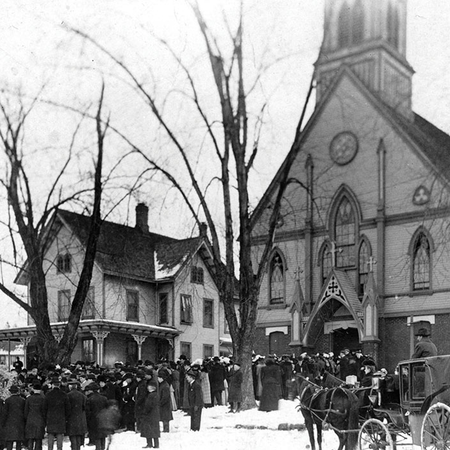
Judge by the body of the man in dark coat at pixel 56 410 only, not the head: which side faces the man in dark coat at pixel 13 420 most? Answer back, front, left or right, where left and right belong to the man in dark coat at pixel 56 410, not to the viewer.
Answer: left

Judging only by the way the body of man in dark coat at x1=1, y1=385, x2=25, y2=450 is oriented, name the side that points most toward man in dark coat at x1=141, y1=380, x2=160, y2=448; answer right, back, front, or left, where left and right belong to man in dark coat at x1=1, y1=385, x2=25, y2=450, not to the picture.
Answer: right

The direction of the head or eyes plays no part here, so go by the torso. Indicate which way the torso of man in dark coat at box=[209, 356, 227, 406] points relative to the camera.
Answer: away from the camera

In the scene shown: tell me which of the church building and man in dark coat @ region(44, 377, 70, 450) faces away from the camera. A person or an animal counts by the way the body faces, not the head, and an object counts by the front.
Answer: the man in dark coat

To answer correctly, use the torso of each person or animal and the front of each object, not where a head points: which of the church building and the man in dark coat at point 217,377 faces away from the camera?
the man in dark coat

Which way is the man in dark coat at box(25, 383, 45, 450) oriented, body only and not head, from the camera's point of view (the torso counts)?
away from the camera

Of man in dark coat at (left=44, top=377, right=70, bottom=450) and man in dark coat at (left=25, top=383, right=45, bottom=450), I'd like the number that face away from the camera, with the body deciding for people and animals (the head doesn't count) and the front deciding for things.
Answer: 2

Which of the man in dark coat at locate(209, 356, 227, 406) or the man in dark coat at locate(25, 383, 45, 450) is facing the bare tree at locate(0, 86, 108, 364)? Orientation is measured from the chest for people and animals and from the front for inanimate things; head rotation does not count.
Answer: the man in dark coat at locate(25, 383, 45, 450)

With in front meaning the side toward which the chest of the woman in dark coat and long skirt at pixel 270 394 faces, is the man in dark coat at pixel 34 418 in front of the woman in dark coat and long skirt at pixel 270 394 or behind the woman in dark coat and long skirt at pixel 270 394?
behind

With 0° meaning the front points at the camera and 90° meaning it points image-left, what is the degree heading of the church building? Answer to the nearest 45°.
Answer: approximately 45°

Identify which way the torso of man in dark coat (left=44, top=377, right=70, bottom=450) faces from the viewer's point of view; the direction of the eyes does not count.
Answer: away from the camera

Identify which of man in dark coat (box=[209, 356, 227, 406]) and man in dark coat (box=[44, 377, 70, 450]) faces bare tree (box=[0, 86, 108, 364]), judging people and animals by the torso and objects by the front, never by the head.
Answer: man in dark coat (box=[44, 377, 70, 450])

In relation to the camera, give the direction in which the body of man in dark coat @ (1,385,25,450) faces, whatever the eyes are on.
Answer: away from the camera

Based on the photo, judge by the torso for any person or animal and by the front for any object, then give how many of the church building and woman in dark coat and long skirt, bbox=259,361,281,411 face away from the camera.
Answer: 1

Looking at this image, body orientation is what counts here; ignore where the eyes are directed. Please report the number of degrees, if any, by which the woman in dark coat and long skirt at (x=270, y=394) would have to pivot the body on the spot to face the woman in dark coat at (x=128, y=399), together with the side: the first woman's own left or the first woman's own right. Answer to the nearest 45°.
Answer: approximately 135° to the first woman's own left
